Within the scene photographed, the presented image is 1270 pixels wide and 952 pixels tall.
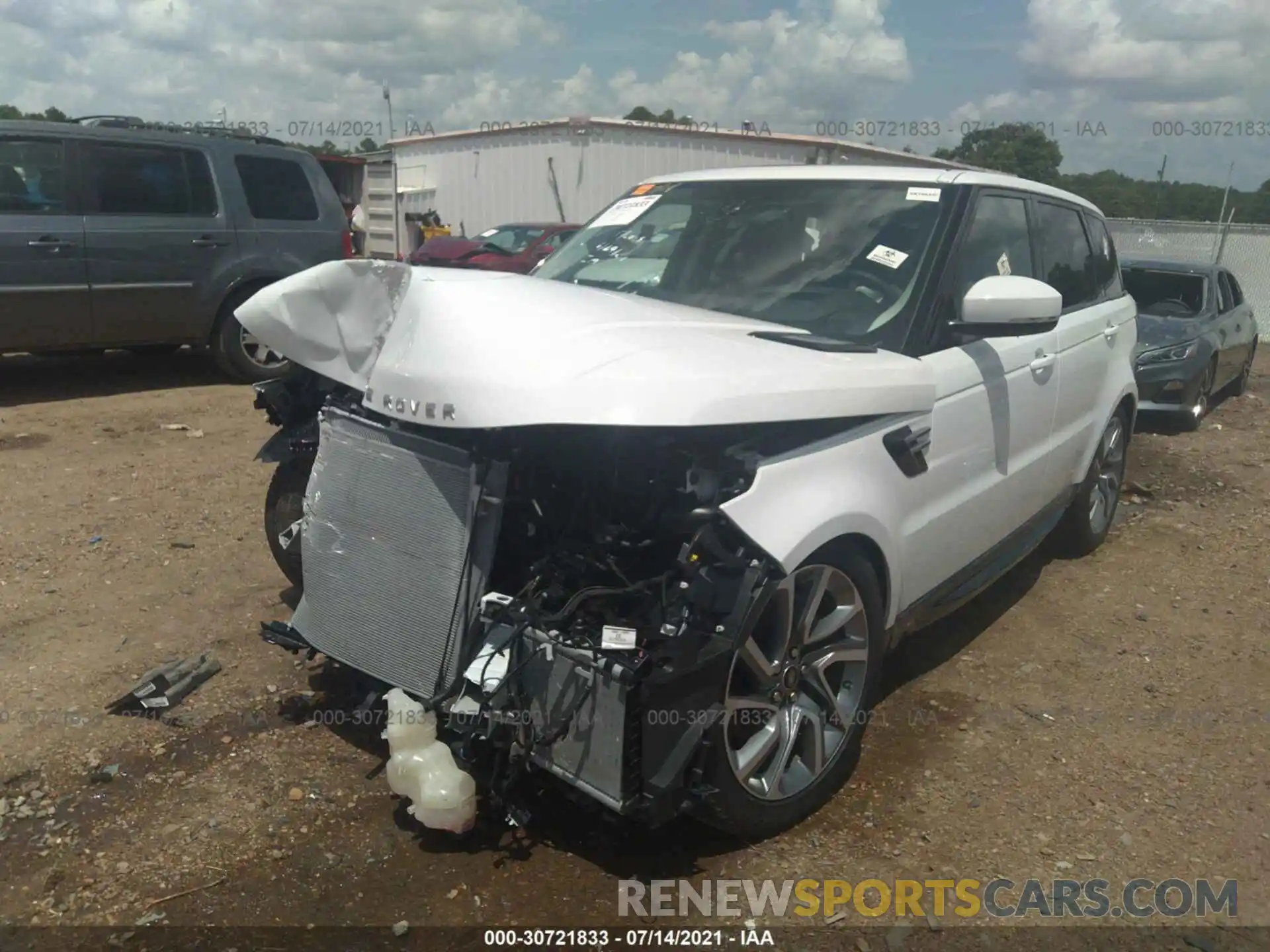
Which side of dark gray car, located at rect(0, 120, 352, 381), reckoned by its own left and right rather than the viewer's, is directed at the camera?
left

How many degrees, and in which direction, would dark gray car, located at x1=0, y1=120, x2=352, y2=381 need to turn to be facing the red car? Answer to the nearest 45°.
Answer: approximately 135° to its right

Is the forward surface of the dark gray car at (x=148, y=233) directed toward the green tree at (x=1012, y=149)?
no

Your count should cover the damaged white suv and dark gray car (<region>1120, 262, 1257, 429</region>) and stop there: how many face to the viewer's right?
0

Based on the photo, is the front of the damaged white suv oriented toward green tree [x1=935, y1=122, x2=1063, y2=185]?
no

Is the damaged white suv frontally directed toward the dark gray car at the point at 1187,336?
no

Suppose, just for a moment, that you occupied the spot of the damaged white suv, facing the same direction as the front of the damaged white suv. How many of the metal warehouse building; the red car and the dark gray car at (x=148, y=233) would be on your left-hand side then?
0

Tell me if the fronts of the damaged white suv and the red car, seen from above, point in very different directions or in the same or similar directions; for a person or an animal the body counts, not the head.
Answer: same or similar directions

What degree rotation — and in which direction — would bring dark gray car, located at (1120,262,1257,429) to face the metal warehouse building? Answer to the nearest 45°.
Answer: approximately 90° to its right

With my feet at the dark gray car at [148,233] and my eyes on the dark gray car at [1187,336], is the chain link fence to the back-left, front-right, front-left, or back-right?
front-left

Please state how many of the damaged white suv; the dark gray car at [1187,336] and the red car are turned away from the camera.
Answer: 0

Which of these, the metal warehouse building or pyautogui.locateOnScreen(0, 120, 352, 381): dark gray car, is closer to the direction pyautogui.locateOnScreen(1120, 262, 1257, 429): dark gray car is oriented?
the dark gray car

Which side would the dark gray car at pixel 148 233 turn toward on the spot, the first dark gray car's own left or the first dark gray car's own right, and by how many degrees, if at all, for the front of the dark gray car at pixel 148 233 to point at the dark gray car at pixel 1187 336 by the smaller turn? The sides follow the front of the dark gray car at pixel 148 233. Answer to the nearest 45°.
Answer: approximately 180°

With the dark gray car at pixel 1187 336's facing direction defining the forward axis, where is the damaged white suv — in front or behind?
in front

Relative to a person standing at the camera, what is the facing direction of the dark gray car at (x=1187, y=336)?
facing the viewer and to the left of the viewer

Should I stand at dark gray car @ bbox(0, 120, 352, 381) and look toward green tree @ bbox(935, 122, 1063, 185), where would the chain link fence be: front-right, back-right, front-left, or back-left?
front-right
